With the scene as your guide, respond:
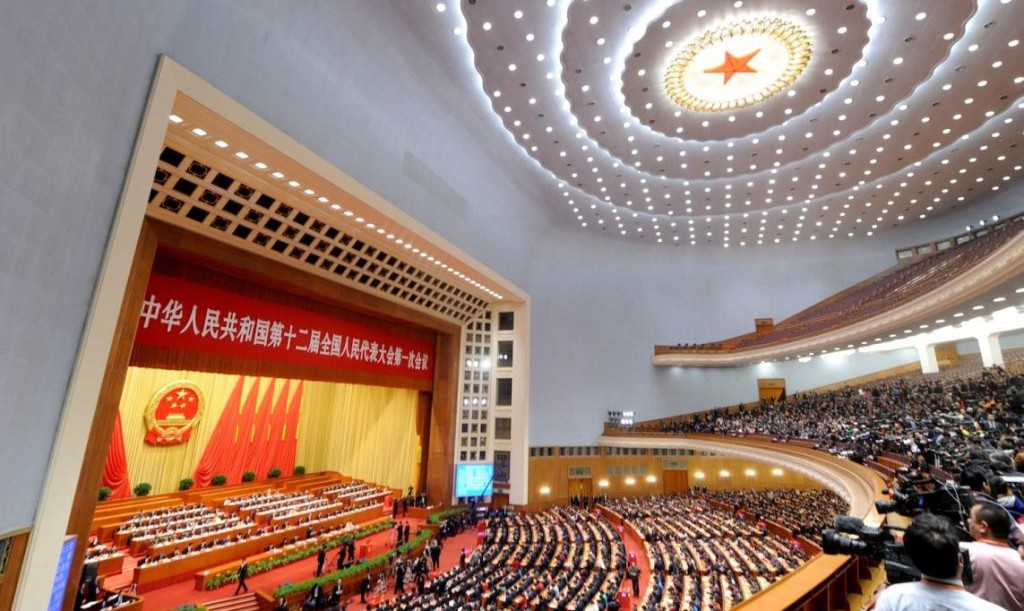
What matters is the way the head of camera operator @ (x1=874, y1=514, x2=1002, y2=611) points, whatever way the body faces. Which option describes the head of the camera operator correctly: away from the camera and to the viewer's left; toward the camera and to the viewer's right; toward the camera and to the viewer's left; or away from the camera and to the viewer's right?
away from the camera and to the viewer's left

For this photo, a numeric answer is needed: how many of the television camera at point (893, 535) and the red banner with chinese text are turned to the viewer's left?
1

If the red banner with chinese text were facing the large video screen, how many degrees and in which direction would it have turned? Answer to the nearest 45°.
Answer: approximately 90° to its left

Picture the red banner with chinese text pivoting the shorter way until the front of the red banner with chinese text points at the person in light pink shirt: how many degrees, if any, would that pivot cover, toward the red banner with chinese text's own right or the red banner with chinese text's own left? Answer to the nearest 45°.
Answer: approximately 45° to the red banner with chinese text's own right

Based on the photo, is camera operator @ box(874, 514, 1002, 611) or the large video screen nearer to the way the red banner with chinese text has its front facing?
the camera operator

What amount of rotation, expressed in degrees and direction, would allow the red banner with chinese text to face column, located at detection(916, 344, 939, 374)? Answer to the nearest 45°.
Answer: approximately 45° to its left

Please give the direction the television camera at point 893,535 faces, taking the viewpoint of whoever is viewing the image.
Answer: facing to the left of the viewer

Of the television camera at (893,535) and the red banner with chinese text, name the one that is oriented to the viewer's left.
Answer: the television camera

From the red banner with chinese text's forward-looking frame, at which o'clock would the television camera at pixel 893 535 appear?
The television camera is roughly at 1 o'clock from the red banner with chinese text.

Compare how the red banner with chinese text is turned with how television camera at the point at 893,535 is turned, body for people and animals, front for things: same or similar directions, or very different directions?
very different directions

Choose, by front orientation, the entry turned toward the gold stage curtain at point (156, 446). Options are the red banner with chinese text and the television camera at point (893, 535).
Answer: the television camera
